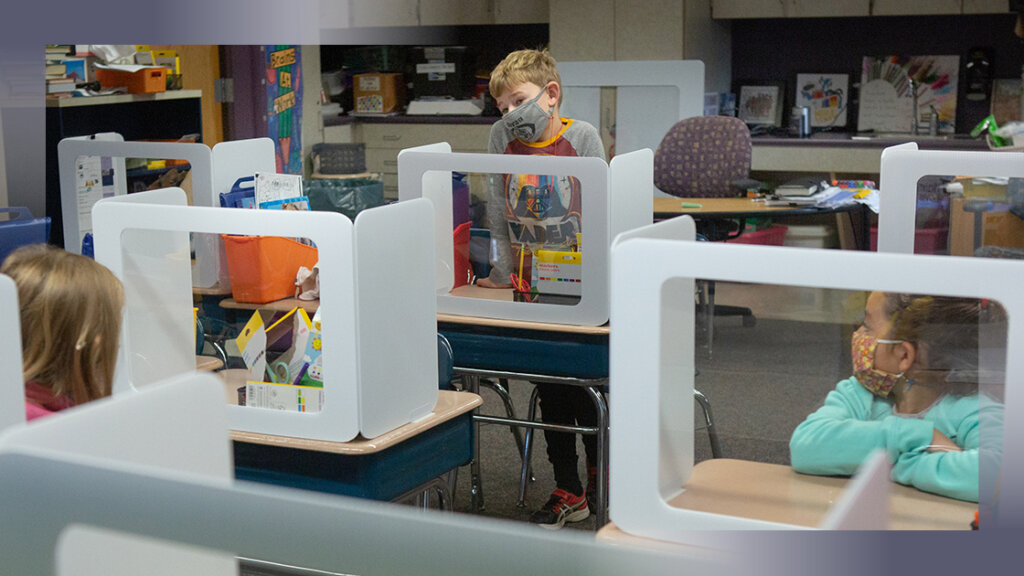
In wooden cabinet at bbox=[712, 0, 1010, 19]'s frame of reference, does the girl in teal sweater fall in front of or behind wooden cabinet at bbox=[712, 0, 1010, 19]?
in front

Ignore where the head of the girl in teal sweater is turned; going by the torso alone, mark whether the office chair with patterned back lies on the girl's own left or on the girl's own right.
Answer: on the girl's own right

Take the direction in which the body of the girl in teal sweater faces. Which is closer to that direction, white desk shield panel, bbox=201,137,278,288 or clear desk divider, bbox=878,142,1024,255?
the white desk shield panel

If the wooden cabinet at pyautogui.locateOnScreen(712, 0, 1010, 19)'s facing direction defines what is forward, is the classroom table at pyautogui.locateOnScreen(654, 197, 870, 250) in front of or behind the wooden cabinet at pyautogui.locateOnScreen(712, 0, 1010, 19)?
in front

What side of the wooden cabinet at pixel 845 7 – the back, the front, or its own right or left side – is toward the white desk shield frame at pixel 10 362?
front

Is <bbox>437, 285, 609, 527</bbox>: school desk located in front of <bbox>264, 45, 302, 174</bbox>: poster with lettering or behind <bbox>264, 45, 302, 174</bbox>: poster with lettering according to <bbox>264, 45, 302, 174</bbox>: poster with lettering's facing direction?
in front

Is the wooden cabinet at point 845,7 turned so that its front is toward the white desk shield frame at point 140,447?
yes

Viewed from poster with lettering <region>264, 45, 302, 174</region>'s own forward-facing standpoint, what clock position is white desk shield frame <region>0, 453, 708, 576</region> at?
The white desk shield frame is roughly at 12 o'clock from the poster with lettering.

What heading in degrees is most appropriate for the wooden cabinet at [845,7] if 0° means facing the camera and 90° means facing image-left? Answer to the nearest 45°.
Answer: approximately 0°

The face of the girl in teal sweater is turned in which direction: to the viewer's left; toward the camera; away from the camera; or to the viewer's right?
to the viewer's left

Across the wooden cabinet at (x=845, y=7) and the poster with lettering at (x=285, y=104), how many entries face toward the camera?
2

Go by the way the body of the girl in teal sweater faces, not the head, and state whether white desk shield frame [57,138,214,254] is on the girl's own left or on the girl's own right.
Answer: on the girl's own right
